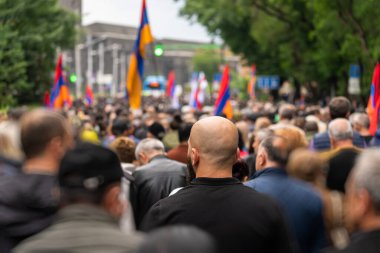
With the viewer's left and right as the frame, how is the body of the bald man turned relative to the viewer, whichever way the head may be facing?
facing away from the viewer

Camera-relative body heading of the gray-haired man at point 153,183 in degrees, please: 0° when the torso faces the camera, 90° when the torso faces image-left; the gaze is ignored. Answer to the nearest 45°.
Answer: approximately 135°

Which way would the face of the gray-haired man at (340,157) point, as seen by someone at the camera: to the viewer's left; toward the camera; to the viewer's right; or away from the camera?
away from the camera

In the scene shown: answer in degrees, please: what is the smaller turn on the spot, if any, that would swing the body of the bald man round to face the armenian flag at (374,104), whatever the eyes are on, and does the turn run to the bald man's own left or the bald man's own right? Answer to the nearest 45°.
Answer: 0° — they already face it

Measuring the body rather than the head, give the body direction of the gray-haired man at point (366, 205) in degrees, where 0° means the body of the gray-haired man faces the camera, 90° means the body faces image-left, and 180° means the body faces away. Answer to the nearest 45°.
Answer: approximately 135°

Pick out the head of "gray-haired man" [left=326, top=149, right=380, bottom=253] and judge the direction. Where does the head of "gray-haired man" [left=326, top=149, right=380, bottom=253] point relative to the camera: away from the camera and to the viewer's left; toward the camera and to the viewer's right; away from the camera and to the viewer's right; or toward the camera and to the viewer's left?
away from the camera and to the viewer's left

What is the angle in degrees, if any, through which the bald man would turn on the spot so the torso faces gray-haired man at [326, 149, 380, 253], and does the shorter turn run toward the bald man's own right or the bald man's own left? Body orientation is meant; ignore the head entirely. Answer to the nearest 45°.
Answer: approximately 135° to the bald man's own right
